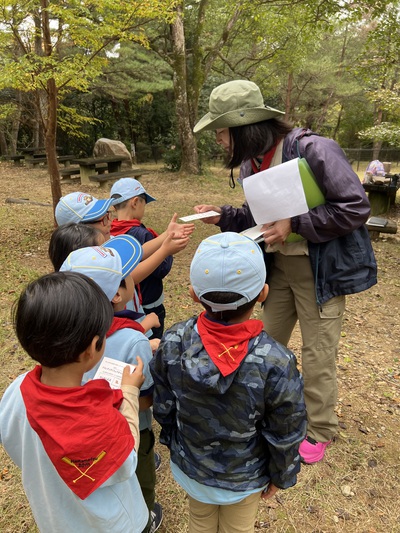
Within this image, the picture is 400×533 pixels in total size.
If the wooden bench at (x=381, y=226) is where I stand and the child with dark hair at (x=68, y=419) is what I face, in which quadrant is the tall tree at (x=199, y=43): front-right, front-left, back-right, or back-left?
back-right

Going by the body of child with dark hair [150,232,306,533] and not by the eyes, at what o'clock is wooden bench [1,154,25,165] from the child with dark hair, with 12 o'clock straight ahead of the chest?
The wooden bench is roughly at 11 o'clock from the child with dark hair.

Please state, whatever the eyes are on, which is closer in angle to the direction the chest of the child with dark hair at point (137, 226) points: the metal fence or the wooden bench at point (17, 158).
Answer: the metal fence

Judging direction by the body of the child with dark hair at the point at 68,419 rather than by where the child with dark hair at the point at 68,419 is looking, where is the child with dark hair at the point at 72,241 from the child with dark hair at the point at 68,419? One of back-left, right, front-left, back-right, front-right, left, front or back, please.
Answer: front-left

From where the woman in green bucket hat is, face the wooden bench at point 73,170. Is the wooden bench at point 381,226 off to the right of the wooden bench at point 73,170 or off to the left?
right

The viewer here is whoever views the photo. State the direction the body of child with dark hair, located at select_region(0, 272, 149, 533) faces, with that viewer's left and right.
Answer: facing away from the viewer and to the right of the viewer

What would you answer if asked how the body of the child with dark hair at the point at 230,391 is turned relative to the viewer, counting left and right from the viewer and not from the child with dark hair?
facing away from the viewer

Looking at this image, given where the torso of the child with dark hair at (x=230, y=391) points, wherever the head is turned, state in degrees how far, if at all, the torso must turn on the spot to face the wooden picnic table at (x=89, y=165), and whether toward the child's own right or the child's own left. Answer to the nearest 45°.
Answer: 0° — they already face it

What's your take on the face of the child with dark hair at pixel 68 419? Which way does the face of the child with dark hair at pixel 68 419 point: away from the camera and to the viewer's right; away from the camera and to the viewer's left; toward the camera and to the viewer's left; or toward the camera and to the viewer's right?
away from the camera and to the viewer's right

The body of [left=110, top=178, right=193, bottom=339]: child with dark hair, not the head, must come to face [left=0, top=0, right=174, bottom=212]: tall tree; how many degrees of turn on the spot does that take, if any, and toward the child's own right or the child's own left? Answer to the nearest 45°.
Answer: approximately 90° to the child's own left

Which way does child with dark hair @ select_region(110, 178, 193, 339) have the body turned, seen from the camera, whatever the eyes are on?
to the viewer's right

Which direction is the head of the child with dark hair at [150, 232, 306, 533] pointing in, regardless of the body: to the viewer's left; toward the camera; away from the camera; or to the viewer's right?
away from the camera
